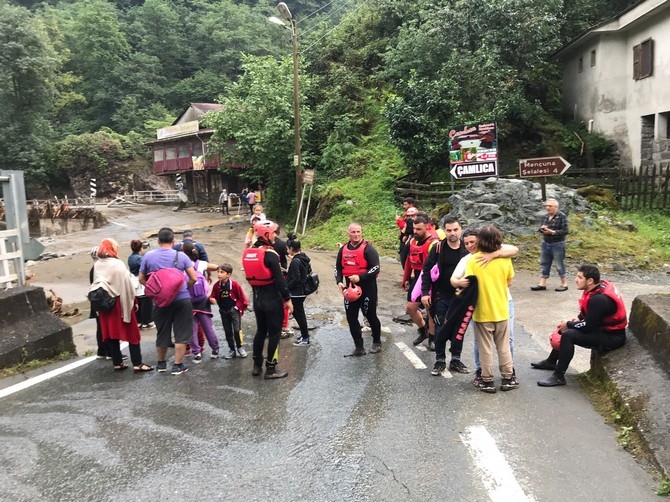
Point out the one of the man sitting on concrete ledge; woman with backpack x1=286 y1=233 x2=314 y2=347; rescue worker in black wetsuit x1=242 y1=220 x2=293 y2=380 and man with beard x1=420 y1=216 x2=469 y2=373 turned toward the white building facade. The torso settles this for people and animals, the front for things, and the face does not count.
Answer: the rescue worker in black wetsuit

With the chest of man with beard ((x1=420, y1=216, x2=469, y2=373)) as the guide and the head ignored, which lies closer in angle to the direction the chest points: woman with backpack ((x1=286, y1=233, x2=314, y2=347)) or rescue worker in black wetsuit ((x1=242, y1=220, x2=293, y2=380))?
the rescue worker in black wetsuit

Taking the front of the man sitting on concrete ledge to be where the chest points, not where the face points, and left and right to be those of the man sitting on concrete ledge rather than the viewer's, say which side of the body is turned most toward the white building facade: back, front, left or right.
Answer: right

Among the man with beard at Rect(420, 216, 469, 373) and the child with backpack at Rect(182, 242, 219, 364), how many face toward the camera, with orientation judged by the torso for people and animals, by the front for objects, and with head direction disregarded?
1

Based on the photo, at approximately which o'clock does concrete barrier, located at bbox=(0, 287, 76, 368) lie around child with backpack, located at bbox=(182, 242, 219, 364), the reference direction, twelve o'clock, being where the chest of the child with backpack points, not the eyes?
The concrete barrier is roughly at 8 o'clock from the child with backpack.

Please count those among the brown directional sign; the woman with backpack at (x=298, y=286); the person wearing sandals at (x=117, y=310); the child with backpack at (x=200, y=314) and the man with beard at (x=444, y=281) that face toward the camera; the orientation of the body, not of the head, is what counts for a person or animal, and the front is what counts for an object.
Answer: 2

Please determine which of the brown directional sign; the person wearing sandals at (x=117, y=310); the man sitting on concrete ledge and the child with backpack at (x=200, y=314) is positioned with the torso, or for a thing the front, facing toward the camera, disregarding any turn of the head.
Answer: the brown directional sign

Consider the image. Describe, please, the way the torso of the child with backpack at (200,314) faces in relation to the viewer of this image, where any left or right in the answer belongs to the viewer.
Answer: facing away from the viewer and to the right of the viewer

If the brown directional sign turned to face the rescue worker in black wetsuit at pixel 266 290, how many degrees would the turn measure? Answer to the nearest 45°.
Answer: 0° — it already faces them

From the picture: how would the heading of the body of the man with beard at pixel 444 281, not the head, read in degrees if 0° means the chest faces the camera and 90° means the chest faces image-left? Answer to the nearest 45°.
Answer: approximately 0°

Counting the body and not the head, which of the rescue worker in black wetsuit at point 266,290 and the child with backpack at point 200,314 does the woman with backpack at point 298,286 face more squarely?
the child with backpack
